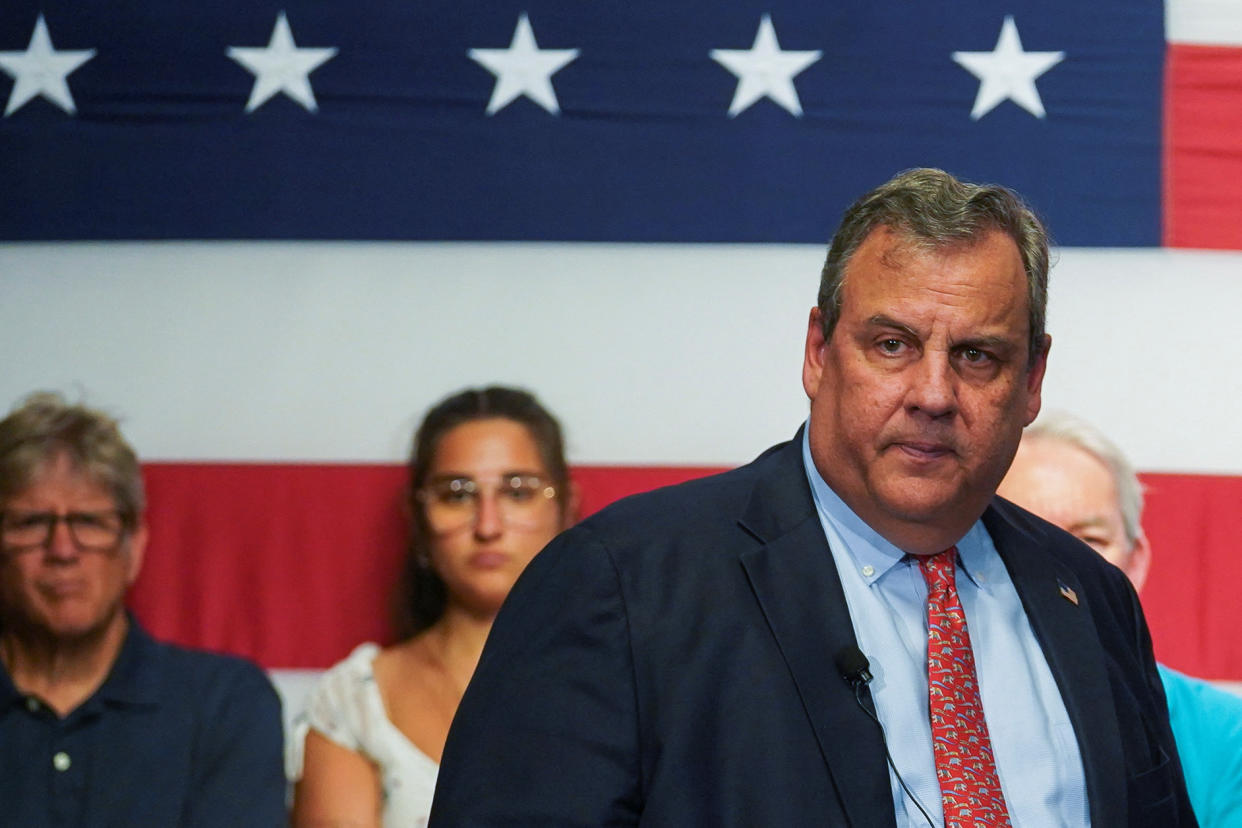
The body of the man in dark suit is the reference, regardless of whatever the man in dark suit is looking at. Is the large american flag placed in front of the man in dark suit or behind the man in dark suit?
behind

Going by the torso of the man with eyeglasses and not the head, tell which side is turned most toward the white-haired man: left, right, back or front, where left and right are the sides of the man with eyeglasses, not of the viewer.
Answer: left

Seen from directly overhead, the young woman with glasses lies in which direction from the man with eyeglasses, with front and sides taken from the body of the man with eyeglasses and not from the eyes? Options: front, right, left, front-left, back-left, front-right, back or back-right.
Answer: left

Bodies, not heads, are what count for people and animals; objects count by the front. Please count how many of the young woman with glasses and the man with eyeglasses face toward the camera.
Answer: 2

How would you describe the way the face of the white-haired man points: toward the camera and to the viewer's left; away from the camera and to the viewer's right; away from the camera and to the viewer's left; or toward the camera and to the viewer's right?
toward the camera and to the viewer's left

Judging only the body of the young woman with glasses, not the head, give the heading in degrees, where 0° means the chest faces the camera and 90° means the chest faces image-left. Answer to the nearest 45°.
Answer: approximately 0°

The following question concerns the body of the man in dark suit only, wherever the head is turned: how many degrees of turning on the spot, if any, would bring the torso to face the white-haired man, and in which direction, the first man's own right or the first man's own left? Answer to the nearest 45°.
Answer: approximately 135° to the first man's own left

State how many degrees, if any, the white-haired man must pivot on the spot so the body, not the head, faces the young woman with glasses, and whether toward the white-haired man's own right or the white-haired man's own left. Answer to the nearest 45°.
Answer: approximately 45° to the white-haired man's own right

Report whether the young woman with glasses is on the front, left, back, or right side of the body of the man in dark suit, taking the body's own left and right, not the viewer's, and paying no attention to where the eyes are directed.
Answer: back

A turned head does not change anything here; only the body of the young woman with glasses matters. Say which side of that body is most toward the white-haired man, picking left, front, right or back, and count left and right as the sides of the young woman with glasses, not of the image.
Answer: left

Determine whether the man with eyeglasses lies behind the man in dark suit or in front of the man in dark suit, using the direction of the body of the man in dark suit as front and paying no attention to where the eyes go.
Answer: behind

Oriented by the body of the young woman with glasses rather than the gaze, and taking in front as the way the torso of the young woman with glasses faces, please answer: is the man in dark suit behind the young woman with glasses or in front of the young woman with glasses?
in front
